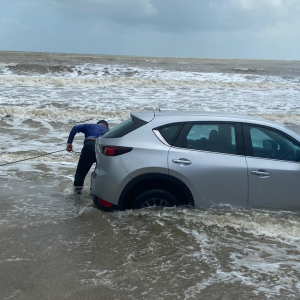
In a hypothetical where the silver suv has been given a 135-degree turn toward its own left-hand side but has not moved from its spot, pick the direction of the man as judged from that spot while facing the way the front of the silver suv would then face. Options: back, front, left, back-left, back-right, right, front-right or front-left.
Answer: front

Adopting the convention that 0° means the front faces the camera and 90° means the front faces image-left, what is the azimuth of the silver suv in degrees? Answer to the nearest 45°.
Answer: approximately 270°
